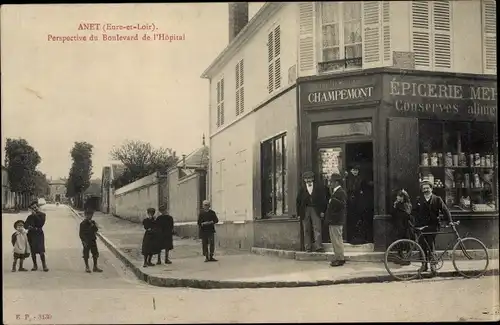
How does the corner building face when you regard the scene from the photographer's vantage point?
facing the viewer

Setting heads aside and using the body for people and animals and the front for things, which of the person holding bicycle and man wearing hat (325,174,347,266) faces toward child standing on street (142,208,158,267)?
the man wearing hat

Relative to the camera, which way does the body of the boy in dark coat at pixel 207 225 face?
toward the camera

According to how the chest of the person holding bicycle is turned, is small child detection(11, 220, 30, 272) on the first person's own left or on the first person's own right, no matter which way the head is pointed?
on the first person's own right

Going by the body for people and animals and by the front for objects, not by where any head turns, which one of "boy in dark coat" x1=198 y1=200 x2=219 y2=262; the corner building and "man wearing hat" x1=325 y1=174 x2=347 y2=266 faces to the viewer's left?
the man wearing hat

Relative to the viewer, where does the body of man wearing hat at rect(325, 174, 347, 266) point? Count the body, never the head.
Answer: to the viewer's left

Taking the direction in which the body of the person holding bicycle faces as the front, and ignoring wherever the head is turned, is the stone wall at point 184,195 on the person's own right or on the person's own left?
on the person's own right

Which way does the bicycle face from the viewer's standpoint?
to the viewer's right

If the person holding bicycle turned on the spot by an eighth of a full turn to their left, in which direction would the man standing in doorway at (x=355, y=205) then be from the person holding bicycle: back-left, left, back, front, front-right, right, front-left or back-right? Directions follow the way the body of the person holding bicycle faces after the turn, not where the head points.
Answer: back

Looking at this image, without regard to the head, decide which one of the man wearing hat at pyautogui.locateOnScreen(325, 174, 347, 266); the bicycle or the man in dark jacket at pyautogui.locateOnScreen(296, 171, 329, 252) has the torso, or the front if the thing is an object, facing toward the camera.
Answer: the man in dark jacket

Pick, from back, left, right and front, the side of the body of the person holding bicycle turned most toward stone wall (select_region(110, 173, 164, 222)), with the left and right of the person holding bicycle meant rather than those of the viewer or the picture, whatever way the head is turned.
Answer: right

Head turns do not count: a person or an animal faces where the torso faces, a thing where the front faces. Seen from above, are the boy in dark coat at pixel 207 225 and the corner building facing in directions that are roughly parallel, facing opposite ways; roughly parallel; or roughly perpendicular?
roughly parallel

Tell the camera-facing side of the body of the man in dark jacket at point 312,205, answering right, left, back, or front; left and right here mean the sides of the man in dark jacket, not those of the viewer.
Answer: front
